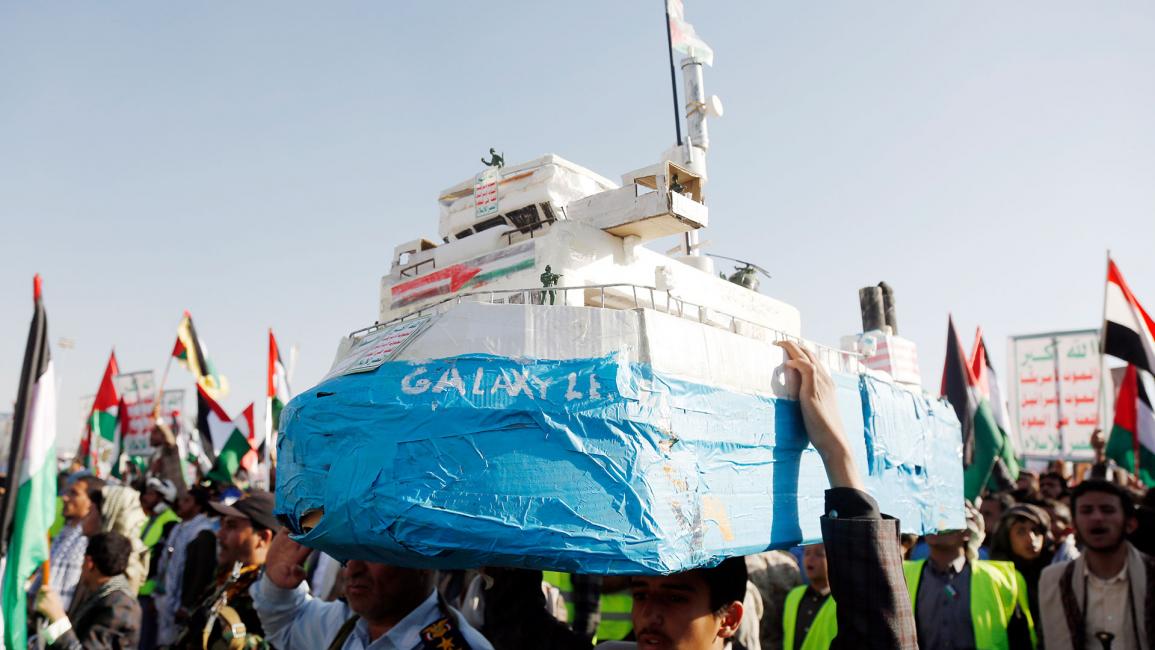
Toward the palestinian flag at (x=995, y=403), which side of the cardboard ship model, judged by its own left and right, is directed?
back

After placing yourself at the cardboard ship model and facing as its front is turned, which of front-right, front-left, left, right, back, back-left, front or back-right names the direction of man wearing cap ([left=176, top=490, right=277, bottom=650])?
right

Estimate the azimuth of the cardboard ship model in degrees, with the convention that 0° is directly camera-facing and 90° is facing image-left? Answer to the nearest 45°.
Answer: approximately 45°

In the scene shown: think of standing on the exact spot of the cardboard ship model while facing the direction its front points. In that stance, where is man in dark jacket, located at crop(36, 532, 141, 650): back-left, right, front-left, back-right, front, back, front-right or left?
right
